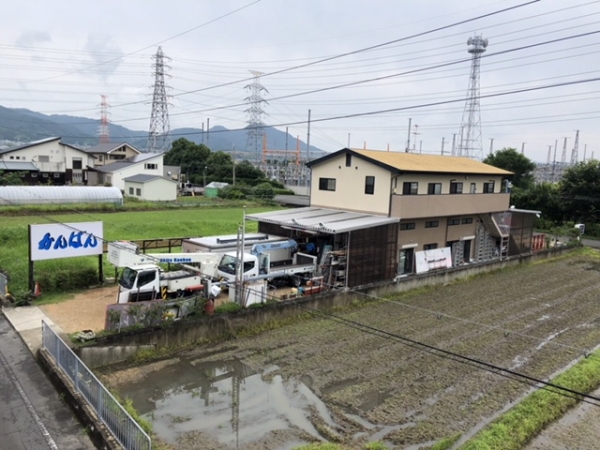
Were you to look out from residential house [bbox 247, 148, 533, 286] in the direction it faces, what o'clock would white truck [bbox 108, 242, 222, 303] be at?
The white truck is roughly at 3 o'clock from the residential house.

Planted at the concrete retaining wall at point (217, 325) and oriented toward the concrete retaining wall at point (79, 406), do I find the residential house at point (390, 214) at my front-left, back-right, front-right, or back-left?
back-left

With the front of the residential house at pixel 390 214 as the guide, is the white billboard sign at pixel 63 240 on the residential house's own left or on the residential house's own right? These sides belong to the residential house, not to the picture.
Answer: on the residential house's own right

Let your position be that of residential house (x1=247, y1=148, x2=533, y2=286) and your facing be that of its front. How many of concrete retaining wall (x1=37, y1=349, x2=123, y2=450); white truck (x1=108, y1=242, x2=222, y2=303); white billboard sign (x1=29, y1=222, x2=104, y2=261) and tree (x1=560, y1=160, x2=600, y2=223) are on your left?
1

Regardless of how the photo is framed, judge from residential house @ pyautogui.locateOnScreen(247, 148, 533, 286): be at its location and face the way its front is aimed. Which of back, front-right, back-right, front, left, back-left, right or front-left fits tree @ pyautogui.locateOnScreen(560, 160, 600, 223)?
left

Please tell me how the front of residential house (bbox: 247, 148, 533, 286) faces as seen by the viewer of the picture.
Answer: facing the viewer and to the right of the viewer

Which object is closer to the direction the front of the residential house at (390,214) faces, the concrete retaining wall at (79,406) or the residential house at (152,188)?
the concrete retaining wall

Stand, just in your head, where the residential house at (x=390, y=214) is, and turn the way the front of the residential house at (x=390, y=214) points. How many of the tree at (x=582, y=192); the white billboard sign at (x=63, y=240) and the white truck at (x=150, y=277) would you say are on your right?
2

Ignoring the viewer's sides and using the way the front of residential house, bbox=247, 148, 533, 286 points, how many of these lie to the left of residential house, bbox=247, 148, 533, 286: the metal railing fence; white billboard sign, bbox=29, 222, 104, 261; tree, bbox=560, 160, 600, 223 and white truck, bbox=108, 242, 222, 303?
1

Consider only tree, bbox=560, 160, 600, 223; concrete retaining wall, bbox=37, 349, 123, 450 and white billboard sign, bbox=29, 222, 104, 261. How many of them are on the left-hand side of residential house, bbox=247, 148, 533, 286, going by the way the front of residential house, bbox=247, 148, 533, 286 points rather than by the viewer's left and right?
1

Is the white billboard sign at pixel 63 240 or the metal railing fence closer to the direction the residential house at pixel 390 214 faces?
the metal railing fence

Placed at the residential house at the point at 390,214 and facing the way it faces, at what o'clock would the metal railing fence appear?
The metal railing fence is roughly at 2 o'clock from the residential house.

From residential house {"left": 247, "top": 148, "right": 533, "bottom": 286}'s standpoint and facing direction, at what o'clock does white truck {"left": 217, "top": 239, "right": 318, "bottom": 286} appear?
The white truck is roughly at 3 o'clock from the residential house.

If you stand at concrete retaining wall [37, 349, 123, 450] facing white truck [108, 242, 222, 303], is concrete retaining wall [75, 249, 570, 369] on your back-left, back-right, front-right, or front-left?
front-right

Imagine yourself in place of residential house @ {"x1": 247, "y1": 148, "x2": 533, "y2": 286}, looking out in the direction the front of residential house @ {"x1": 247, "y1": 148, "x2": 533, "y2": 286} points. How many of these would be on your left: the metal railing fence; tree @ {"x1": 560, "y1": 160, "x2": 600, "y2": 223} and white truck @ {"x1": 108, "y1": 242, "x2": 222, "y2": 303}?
1
